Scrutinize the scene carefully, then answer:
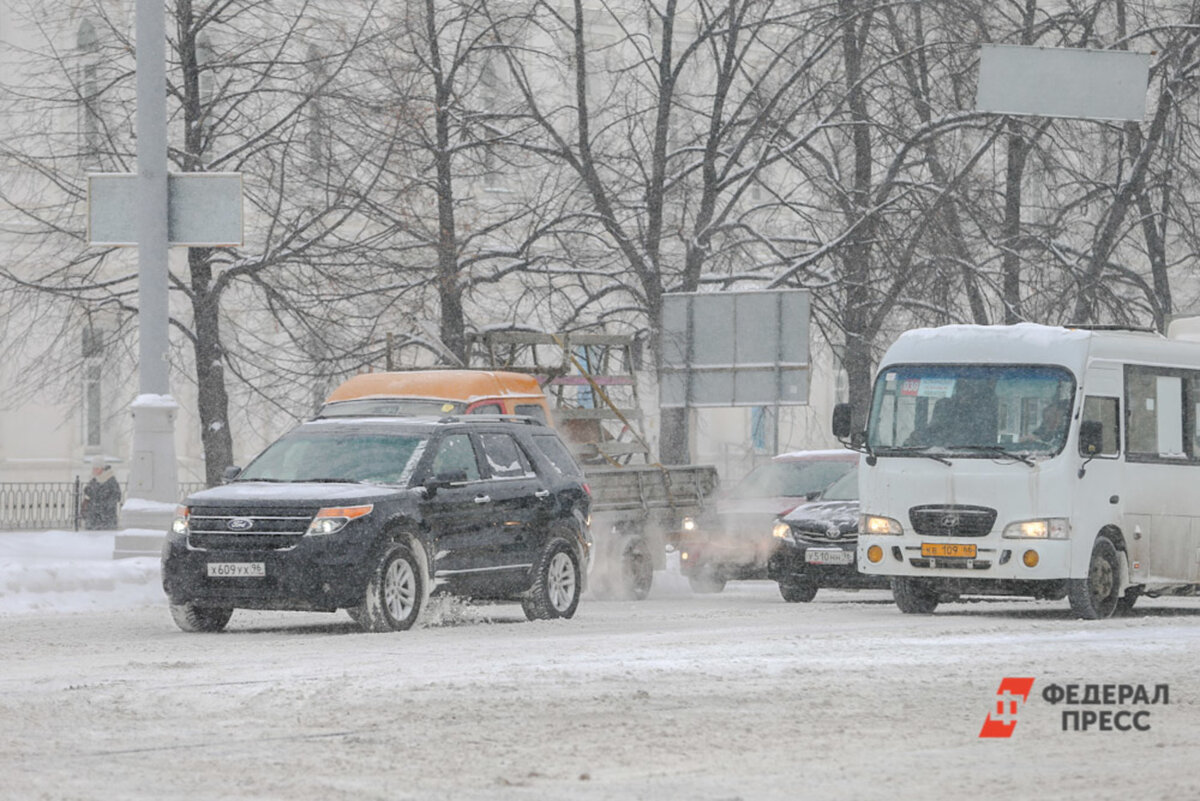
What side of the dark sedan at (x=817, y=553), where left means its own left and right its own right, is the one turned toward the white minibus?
left

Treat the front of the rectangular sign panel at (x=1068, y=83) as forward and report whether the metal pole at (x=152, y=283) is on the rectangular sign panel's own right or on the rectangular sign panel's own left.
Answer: on the rectangular sign panel's own left

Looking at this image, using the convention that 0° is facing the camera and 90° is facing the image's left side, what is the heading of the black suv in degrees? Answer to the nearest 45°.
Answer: approximately 45°

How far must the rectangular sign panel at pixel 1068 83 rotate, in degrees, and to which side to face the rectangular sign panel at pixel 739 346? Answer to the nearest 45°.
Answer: approximately 45° to its left

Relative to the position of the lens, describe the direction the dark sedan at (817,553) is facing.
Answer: facing the viewer and to the left of the viewer

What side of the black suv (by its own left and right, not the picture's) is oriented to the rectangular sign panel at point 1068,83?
back

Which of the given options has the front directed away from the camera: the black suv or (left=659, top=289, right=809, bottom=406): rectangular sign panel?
the rectangular sign panel

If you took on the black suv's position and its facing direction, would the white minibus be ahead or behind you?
behind

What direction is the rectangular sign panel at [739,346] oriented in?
away from the camera

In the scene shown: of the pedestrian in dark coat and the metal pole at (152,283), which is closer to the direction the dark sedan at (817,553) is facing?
the metal pole

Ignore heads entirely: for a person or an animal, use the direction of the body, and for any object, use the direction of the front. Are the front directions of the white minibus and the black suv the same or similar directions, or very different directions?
same or similar directions

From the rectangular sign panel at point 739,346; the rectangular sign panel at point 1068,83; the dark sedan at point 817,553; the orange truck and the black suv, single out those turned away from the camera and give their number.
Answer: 2

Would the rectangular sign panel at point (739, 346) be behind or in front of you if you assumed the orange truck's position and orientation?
behind

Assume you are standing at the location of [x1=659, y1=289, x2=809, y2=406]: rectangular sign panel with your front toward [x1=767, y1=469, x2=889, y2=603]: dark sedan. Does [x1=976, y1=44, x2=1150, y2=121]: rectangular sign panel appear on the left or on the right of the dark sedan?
left

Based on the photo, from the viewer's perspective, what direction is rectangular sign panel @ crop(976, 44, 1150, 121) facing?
away from the camera

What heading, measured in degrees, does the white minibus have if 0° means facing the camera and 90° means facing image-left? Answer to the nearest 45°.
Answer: approximately 45°

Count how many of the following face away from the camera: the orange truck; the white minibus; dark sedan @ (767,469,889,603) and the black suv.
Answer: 0

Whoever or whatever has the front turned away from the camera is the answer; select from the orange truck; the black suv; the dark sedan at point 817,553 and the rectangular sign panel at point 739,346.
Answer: the rectangular sign panel

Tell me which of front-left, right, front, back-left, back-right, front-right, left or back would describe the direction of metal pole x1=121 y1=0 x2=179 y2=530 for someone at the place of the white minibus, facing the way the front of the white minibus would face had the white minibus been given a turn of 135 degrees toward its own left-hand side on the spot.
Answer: back
